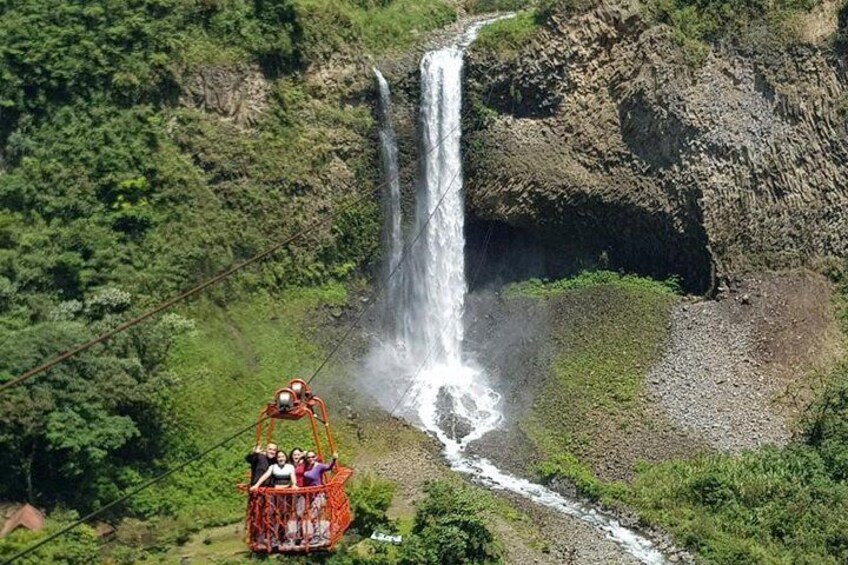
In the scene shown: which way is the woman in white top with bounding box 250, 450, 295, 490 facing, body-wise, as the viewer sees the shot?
toward the camera

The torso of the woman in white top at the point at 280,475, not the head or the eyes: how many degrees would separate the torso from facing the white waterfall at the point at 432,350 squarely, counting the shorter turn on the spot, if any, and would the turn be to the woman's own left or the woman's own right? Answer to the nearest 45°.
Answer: approximately 180°

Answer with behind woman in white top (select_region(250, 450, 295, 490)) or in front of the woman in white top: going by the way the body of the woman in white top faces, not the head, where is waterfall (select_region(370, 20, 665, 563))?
behind

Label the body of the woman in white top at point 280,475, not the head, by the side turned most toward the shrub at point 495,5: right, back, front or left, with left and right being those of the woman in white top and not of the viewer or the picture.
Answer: back
